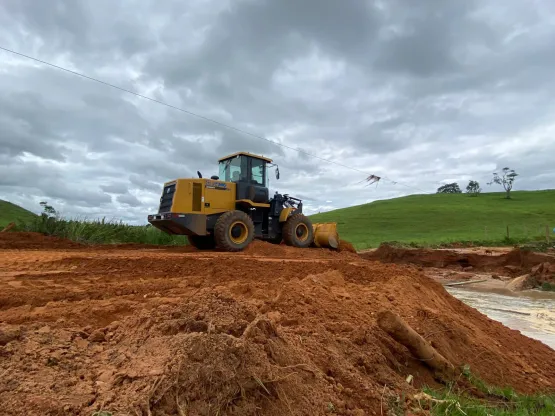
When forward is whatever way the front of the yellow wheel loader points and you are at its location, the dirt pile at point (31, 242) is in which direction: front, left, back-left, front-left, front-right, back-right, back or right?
back-left

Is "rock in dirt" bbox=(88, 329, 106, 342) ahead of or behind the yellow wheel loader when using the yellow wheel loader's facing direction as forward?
behind

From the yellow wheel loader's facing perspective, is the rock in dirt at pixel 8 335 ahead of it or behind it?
behind

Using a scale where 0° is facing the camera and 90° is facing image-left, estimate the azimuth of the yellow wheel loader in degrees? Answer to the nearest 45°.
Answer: approximately 225°

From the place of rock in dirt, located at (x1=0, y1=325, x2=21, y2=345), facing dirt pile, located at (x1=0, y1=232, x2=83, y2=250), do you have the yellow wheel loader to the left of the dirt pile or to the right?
right
